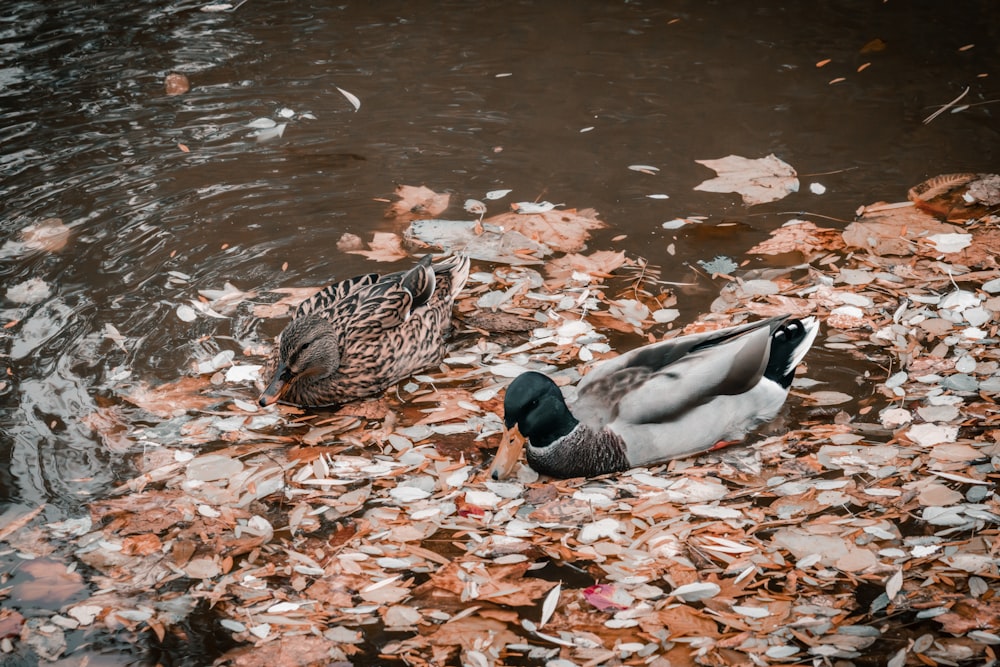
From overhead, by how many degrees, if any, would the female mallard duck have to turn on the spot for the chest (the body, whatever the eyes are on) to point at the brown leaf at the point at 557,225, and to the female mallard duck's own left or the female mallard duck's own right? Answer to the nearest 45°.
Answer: approximately 180°

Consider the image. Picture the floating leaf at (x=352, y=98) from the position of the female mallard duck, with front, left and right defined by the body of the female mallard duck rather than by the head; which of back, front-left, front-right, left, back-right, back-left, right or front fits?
back-right

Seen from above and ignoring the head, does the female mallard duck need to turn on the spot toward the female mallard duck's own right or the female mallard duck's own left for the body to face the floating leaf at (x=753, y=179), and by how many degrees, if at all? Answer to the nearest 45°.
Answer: approximately 180°

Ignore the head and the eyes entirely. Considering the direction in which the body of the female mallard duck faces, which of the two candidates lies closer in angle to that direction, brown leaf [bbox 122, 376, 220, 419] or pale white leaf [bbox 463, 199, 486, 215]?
the brown leaf

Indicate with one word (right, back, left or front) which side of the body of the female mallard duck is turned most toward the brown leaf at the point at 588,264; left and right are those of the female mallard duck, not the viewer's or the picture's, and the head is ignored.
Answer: back

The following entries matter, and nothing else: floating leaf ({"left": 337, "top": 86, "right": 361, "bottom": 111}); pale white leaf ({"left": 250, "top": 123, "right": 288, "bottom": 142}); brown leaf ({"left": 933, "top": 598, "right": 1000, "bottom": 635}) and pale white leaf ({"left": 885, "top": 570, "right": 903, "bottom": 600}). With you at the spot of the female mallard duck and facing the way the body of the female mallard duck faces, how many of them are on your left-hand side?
2

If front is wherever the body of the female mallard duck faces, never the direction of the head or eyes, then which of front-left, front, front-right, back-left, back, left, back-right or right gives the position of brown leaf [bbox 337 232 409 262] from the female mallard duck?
back-right

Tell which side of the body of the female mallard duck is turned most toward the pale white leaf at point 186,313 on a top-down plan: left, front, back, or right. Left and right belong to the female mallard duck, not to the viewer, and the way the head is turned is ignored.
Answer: right

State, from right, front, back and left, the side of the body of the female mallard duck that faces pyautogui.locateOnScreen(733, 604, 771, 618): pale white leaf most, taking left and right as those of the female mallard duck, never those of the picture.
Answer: left

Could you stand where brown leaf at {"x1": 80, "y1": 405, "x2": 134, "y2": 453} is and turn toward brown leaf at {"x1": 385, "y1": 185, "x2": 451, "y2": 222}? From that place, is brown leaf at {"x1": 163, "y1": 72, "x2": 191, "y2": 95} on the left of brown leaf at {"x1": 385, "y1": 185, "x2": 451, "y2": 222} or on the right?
left

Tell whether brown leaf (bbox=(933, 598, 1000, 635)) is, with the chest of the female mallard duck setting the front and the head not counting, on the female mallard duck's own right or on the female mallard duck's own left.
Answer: on the female mallard duck's own left

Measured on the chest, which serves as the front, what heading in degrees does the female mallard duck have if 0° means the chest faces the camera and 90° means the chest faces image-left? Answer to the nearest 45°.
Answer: approximately 45°

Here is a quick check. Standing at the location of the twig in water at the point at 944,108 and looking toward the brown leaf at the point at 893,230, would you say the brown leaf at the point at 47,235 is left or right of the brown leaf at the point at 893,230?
right
